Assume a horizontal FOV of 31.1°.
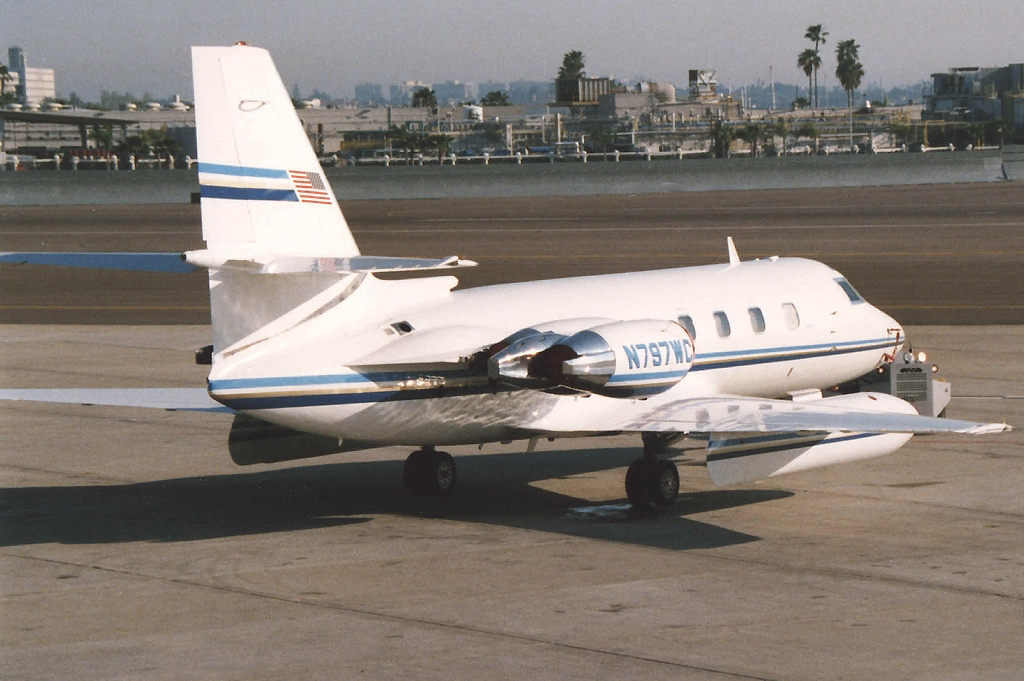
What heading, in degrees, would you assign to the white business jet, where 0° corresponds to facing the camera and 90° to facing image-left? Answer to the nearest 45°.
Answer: approximately 225°

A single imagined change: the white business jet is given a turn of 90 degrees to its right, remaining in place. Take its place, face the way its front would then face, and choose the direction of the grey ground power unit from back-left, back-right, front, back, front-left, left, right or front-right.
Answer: left
